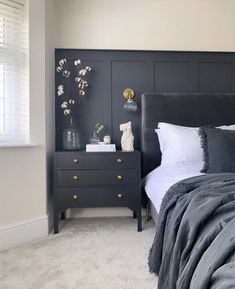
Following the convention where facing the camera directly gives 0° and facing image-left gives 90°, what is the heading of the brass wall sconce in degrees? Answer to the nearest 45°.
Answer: approximately 0°

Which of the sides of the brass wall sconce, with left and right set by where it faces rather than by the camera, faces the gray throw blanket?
front

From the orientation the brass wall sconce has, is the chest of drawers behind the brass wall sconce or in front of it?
in front

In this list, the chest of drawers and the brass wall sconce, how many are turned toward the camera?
2

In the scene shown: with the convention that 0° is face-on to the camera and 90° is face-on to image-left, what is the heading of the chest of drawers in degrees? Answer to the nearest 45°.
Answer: approximately 0°
